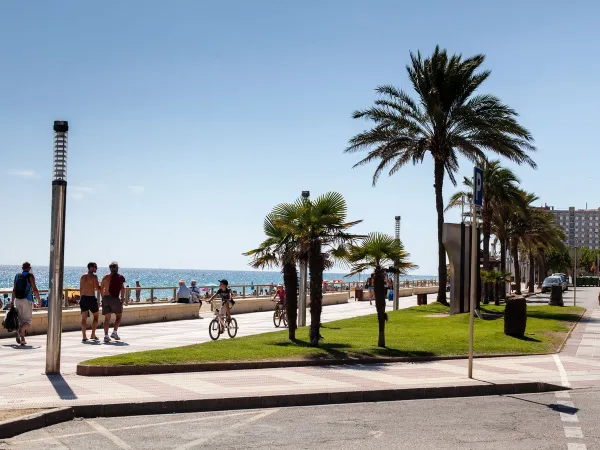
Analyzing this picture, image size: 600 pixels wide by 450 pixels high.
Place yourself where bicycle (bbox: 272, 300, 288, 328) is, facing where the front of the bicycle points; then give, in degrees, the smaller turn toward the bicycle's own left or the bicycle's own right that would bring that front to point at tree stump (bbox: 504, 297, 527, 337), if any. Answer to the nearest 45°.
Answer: approximately 90° to the bicycle's own left

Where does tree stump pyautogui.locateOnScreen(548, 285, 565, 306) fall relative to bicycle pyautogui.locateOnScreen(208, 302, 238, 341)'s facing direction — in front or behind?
behind

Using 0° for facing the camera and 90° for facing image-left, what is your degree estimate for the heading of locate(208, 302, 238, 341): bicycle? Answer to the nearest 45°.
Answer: approximately 45°

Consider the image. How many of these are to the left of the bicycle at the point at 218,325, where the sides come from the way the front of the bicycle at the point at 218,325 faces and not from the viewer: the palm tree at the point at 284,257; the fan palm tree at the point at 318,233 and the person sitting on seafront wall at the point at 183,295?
2

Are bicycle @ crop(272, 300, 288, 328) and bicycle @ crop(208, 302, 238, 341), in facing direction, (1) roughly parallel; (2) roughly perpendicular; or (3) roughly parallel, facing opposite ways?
roughly parallel

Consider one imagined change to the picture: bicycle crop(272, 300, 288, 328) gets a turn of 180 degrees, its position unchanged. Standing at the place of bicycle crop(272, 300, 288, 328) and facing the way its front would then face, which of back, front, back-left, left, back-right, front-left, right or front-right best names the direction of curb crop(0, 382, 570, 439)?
back-right

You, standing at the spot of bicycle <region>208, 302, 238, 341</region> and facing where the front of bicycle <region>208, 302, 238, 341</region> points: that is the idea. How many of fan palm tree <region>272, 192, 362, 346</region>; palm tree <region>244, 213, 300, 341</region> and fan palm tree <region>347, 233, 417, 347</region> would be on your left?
3

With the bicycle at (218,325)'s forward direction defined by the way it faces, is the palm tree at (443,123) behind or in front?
behind
